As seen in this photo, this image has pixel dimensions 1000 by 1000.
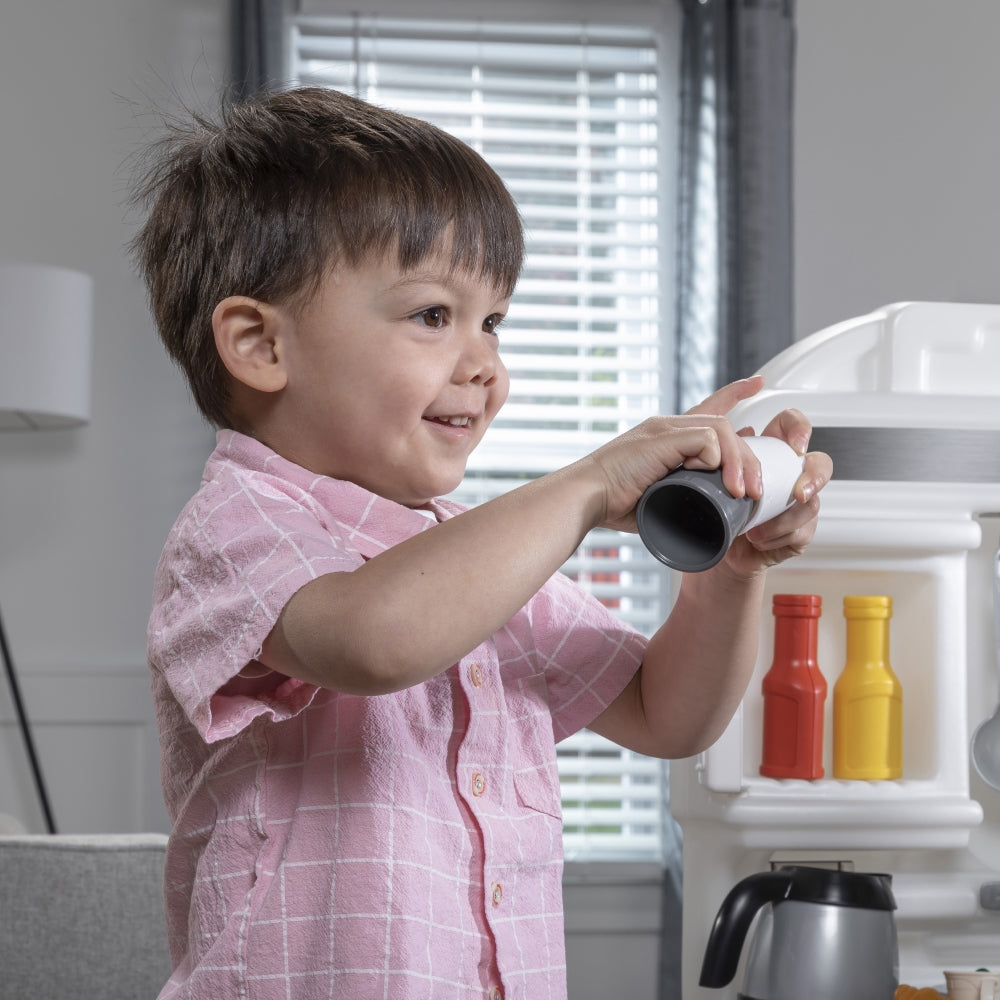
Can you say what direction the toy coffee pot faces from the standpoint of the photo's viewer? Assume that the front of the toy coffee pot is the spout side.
facing to the right of the viewer

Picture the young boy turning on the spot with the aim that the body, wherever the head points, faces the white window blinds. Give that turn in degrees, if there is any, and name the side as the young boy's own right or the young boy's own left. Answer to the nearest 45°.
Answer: approximately 135° to the young boy's own left

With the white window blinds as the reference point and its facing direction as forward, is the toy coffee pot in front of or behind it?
in front

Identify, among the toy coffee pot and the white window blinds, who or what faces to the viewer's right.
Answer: the toy coffee pot

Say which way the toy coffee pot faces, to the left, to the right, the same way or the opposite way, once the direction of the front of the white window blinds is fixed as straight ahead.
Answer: to the left

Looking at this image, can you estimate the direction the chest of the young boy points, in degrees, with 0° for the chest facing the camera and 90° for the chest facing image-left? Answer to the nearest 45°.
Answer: approximately 315°

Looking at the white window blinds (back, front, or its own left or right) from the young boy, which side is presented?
front
